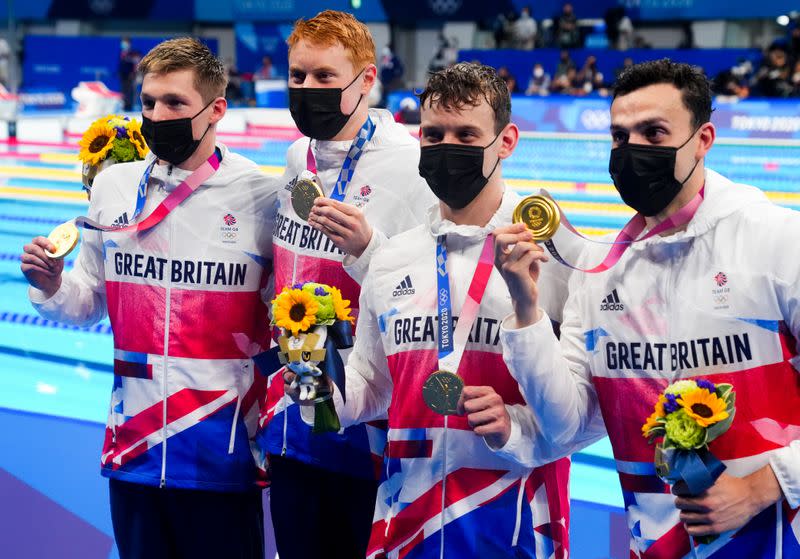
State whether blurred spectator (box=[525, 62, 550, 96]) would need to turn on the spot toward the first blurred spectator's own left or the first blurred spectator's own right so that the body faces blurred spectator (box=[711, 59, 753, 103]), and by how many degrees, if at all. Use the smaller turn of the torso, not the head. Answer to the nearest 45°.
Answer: approximately 45° to the first blurred spectator's own left

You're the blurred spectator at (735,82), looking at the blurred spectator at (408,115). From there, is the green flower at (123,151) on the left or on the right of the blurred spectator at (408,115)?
left

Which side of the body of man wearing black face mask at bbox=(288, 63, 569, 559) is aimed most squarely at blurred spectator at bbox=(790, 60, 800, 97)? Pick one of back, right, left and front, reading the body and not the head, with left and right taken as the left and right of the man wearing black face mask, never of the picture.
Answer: back

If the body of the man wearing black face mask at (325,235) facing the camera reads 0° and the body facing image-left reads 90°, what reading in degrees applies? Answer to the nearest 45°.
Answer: approximately 45°

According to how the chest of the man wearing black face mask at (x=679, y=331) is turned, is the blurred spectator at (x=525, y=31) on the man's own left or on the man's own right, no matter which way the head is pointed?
on the man's own right

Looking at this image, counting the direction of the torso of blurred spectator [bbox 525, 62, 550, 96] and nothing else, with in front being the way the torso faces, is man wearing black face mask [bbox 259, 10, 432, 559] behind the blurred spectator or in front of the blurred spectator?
in front

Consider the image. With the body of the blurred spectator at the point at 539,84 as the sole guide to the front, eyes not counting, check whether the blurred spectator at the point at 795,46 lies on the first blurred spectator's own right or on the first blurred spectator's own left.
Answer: on the first blurred spectator's own left

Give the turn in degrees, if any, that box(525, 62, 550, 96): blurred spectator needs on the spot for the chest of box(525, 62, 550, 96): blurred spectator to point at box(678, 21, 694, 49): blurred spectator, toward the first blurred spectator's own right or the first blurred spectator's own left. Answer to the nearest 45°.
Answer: approximately 135° to the first blurred spectator's own left

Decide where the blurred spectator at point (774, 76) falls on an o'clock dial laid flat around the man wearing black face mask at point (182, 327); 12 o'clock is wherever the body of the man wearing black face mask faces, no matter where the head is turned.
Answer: The blurred spectator is roughly at 6 o'clock from the man wearing black face mask.

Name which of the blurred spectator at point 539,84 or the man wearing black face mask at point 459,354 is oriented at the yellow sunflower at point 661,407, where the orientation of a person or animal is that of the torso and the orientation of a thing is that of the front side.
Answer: the blurred spectator

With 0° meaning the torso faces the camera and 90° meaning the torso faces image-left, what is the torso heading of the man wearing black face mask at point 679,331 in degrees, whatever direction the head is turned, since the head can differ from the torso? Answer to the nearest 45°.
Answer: approximately 45°

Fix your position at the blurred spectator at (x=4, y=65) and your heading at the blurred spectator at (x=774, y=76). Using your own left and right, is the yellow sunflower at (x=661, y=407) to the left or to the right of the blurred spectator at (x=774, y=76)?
right
